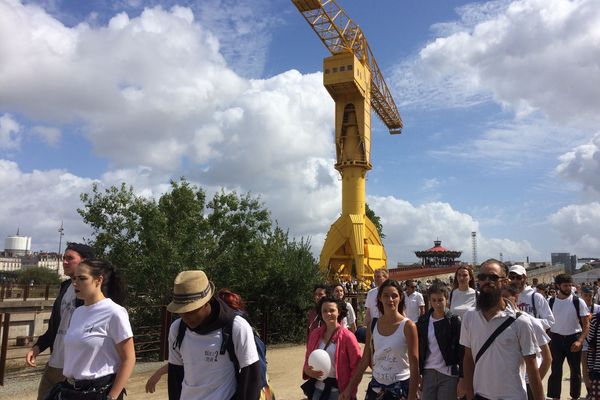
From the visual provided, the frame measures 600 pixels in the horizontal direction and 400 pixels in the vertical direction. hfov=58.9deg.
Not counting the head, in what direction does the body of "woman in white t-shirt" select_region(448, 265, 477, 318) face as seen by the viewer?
toward the camera

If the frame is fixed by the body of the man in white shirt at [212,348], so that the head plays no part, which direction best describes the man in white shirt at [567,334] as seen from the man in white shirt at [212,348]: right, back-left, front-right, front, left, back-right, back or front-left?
back

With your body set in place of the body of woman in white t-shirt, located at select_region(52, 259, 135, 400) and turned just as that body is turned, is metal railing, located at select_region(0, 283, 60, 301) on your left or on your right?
on your right

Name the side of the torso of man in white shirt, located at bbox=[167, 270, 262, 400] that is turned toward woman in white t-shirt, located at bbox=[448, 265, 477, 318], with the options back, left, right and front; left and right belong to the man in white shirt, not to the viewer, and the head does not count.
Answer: back

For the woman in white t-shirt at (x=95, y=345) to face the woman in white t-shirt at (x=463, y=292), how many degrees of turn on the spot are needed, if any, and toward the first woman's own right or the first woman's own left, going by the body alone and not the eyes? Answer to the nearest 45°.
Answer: approximately 135° to the first woman's own left

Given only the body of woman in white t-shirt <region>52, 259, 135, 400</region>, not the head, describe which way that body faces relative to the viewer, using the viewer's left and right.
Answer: facing the viewer and to the left of the viewer

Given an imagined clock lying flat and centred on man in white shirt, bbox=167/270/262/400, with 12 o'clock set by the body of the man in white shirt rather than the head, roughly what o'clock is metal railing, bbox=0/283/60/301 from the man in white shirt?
The metal railing is roughly at 4 o'clock from the man in white shirt.

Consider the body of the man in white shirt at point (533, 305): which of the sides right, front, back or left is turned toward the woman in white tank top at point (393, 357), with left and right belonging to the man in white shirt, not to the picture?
front

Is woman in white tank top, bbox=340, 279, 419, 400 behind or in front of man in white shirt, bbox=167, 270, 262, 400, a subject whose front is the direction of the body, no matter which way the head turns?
behind

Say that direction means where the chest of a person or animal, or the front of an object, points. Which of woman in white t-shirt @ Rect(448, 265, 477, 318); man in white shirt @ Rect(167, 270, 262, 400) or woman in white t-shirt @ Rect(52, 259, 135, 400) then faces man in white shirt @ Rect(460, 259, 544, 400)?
woman in white t-shirt @ Rect(448, 265, 477, 318)
